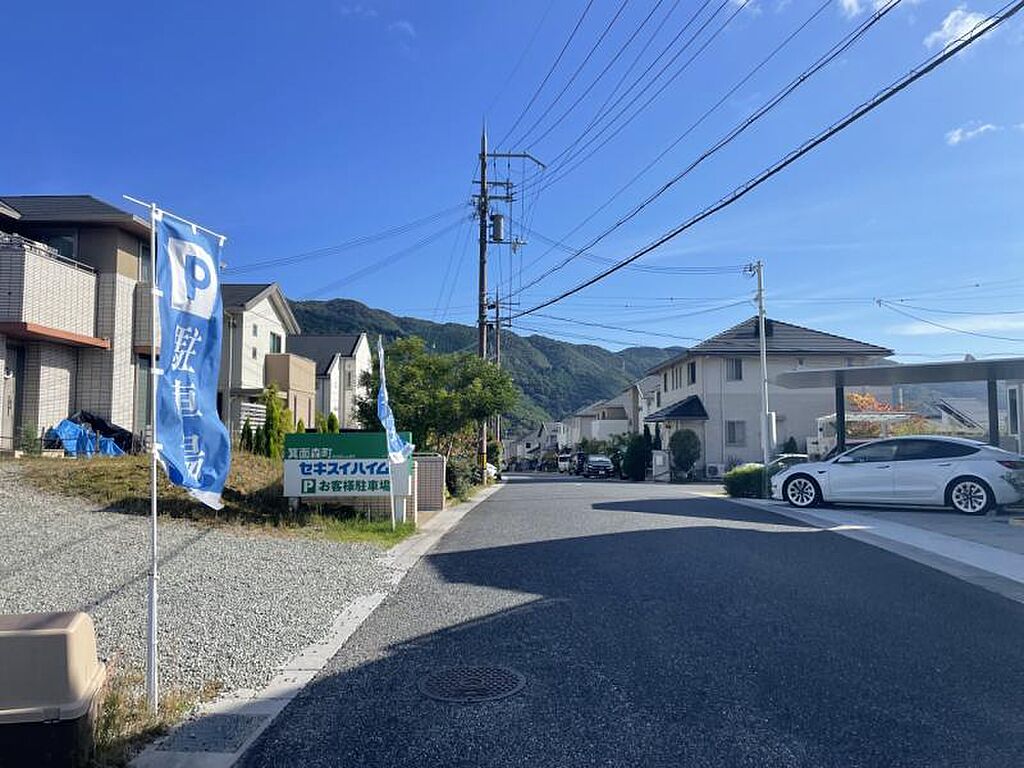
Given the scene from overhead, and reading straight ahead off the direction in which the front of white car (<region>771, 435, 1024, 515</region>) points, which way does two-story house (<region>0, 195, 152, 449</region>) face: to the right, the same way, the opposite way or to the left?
the opposite way

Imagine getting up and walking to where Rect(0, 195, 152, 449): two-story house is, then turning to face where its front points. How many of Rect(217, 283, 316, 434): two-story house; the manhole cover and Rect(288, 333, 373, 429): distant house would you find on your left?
2

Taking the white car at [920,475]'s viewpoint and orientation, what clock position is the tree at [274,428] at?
The tree is roughly at 12 o'clock from the white car.

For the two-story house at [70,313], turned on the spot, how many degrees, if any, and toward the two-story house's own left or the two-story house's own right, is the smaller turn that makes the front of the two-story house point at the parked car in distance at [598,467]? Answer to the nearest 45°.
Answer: approximately 90° to the two-story house's own left

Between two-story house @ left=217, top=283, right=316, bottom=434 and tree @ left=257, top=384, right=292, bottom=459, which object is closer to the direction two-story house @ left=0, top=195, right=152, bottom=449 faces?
the tree

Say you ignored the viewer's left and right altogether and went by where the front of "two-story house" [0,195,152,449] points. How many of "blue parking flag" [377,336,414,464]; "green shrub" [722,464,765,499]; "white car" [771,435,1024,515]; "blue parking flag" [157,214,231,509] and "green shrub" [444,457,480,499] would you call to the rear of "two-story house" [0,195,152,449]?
0

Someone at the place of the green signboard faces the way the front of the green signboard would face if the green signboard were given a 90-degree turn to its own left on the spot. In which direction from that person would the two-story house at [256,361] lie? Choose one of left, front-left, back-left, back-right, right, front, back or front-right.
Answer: left

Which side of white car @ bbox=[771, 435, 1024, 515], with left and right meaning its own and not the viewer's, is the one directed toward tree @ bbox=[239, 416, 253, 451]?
front

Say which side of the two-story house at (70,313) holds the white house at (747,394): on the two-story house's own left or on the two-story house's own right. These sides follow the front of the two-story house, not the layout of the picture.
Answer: on the two-story house's own left

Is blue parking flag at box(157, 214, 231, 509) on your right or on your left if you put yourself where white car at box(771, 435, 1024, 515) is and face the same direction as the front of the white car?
on your left

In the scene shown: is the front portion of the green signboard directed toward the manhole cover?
yes

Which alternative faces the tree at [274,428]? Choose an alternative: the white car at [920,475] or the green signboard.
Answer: the white car

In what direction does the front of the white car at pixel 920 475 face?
to the viewer's left

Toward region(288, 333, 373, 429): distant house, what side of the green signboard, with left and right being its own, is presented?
back

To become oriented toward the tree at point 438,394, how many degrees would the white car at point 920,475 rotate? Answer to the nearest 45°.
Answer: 0° — it already faces it

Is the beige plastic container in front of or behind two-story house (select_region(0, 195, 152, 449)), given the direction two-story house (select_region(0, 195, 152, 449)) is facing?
in front

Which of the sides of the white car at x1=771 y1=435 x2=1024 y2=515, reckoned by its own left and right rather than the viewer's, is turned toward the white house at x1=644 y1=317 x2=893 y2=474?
right

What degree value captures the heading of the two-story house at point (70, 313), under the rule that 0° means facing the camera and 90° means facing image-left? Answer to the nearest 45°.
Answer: approximately 315°

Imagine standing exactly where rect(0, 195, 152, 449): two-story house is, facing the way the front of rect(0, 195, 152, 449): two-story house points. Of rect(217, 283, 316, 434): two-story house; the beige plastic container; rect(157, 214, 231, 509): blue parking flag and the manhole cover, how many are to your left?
1

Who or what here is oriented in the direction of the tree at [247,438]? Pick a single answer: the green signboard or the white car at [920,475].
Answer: the white car

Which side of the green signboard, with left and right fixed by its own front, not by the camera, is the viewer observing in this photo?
front

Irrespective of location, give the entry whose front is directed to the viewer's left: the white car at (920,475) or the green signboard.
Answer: the white car

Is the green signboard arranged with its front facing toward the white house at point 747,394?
no
